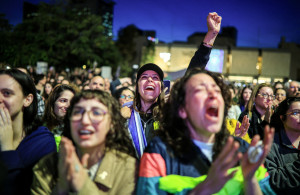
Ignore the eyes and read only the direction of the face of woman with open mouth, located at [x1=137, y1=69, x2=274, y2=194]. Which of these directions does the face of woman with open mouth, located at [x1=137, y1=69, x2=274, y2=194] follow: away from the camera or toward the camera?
toward the camera

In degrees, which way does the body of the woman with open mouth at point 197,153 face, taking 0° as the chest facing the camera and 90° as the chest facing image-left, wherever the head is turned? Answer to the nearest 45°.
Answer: approximately 315°

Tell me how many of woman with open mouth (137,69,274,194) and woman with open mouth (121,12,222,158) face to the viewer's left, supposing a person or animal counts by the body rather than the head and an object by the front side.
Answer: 0

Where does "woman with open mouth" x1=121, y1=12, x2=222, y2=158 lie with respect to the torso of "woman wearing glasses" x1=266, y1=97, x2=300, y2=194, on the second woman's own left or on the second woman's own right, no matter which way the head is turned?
on the second woman's own right

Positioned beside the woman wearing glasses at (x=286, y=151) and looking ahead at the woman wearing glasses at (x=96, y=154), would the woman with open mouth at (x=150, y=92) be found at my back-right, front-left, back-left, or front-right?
front-right

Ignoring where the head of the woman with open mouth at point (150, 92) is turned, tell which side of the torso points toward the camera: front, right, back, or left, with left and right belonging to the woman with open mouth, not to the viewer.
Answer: front

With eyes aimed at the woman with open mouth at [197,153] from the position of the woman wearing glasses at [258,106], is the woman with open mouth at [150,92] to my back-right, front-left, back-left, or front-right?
front-right

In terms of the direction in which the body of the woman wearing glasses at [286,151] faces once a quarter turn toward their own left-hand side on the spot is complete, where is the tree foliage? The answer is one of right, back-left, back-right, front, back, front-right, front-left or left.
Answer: left

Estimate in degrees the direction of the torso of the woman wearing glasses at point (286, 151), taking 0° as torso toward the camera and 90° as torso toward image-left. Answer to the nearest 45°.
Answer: approximately 315°

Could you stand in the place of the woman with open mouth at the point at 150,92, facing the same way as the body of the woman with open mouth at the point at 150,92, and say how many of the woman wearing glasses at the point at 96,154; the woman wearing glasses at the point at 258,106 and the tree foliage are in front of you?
1

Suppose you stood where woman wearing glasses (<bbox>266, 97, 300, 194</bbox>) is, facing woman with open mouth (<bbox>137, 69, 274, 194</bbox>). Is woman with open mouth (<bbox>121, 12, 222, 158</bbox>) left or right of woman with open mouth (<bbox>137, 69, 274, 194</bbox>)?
right

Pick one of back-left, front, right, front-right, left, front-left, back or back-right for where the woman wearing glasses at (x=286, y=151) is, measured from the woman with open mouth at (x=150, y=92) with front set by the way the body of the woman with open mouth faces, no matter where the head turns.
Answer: left

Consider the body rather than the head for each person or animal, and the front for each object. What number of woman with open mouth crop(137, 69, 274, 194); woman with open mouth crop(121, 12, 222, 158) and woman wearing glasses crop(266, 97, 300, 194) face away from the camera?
0

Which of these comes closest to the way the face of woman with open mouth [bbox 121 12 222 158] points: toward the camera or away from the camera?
toward the camera

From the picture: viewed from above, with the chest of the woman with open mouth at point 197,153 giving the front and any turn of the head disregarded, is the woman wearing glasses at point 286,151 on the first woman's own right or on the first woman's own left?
on the first woman's own left

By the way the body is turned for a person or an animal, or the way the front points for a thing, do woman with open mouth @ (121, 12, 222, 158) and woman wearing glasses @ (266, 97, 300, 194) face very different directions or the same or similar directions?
same or similar directions
